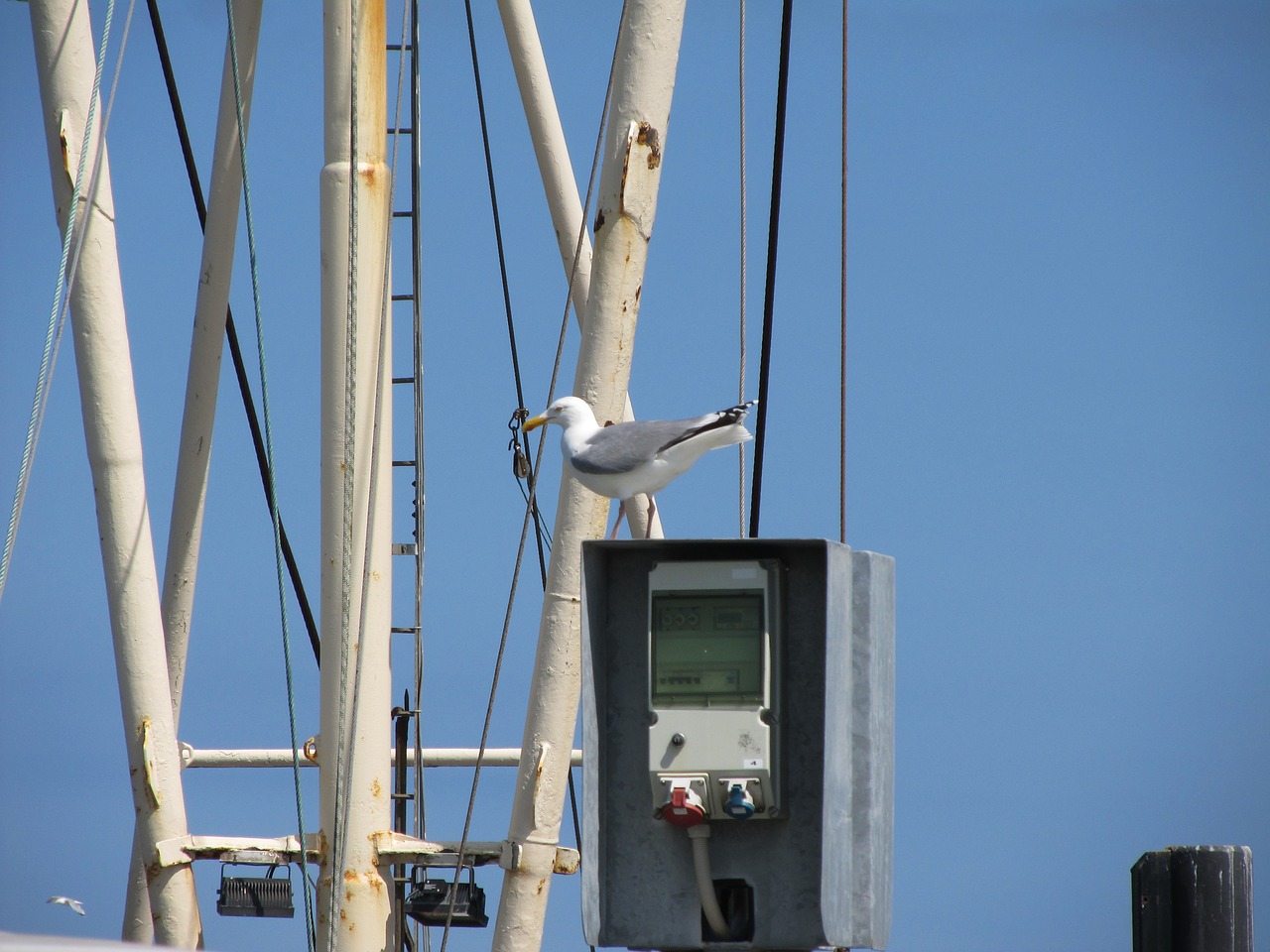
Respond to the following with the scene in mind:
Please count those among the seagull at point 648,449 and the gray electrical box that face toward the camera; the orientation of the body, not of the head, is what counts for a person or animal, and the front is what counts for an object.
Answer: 1

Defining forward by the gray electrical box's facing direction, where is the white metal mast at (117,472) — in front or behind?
behind

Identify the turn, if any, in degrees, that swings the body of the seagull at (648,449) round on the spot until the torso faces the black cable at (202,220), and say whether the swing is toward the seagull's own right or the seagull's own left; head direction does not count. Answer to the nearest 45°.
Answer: approximately 45° to the seagull's own right

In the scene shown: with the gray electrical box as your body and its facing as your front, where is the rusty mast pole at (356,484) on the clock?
The rusty mast pole is roughly at 5 o'clock from the gray electrical box.

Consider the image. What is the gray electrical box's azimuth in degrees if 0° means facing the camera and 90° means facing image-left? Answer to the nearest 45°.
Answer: approximately 0°

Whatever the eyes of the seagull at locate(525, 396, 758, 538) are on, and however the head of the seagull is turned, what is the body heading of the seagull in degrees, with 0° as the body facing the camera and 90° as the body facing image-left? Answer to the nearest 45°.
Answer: approximately 90°

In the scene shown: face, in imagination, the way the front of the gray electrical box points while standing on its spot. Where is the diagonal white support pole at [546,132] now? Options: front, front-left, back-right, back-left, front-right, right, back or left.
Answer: back

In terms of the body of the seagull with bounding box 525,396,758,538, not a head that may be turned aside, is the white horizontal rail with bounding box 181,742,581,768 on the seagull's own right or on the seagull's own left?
on the seagull's own right

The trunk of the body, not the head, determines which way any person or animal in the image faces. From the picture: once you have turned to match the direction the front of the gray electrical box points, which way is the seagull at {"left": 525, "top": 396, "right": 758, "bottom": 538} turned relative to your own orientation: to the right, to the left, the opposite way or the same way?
to the right

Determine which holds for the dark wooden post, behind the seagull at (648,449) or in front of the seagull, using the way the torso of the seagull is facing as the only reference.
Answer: behind
